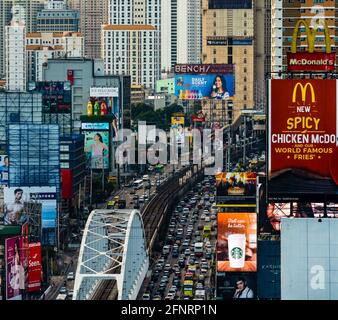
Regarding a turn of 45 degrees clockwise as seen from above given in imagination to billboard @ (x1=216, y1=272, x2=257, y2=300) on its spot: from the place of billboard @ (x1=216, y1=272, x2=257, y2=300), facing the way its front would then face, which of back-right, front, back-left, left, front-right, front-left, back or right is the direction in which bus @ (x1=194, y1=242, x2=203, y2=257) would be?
back-right

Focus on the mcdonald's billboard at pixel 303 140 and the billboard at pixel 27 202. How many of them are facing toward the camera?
2

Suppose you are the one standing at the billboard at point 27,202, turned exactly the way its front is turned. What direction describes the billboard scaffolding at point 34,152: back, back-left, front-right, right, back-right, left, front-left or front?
back

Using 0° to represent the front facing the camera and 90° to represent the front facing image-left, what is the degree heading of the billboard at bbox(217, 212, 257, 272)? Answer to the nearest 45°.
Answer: approximately 0°

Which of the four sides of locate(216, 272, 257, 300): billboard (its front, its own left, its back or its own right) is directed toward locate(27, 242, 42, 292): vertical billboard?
right

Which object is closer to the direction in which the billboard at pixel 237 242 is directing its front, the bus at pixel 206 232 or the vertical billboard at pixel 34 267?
the vertical billboard

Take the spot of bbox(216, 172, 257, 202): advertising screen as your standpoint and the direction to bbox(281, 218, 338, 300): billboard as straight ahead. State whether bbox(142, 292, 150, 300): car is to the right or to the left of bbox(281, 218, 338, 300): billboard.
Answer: right

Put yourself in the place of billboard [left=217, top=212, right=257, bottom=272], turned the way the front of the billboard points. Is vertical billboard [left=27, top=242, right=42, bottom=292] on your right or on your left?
on your right

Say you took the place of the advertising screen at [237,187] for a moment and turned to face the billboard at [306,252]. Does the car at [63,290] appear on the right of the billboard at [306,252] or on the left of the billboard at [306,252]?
right

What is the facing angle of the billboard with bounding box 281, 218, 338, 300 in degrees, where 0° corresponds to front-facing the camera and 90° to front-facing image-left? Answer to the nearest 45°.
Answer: approximately 0°
